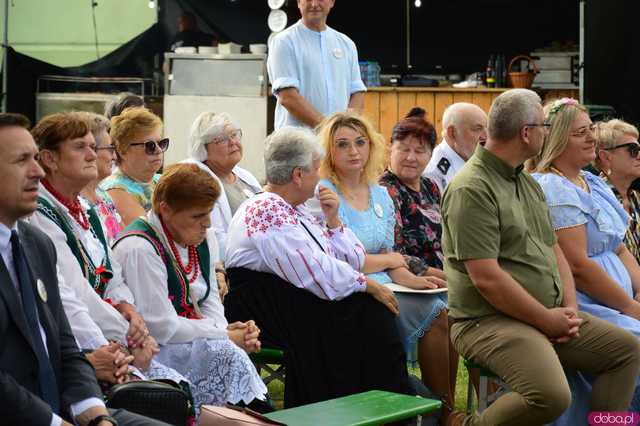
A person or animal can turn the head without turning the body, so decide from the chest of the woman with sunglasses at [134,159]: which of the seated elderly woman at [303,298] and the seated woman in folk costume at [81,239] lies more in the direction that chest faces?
the seated elderly woman

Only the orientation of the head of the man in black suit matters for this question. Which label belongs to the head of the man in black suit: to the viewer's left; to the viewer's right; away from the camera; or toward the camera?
to the viewer's right

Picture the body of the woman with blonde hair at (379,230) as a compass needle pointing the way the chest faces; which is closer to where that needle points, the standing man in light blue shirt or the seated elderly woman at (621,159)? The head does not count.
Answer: the seated elderly woman

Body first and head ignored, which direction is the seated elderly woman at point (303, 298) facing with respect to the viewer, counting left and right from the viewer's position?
facing to the right of the viewer

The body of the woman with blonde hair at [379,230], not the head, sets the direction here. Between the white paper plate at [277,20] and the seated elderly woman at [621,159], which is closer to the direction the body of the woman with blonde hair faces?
the seated elderly woman

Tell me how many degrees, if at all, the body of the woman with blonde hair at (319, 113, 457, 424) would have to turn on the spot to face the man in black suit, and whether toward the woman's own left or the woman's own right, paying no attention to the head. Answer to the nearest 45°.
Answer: approximately 45° to the woman's own right

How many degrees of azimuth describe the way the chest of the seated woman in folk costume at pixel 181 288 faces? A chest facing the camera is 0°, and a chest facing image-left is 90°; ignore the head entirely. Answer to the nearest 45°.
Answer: approximately 315°

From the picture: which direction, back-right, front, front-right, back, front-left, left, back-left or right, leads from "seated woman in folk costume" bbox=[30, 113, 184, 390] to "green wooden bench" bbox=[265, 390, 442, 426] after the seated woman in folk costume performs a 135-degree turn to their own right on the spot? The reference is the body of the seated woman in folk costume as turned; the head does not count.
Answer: back
